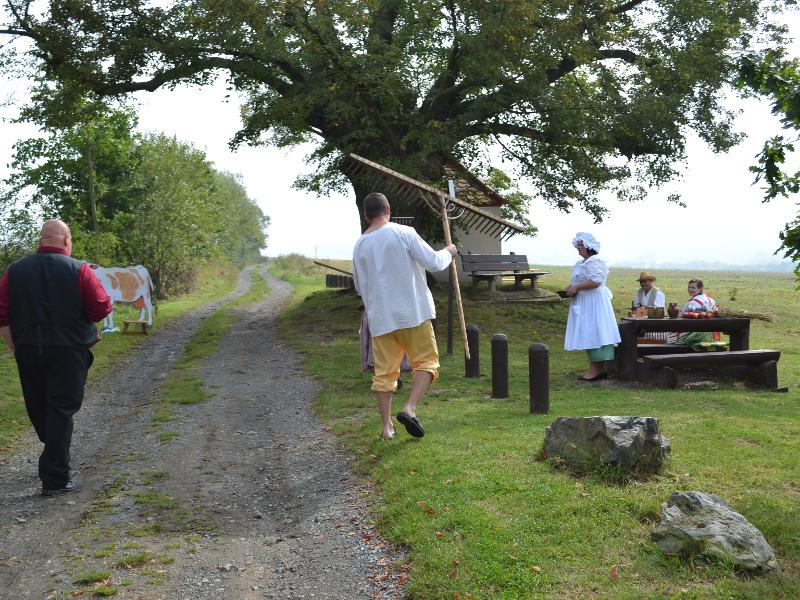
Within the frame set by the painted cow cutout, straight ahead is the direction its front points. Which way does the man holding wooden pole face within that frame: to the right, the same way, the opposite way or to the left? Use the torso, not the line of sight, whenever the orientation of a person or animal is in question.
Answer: to the right

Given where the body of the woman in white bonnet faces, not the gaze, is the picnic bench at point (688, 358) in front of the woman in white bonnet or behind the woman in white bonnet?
behind

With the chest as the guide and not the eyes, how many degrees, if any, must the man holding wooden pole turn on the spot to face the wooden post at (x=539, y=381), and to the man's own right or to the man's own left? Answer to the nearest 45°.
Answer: approximately 45° to the man's own right

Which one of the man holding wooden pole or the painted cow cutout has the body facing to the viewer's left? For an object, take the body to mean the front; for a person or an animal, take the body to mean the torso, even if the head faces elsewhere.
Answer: the painted cow cutout

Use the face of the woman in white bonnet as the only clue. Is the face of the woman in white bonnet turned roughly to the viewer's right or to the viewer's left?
to the viewer's left

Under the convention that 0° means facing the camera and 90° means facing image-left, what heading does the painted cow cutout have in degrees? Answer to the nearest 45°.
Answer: approximately 90°

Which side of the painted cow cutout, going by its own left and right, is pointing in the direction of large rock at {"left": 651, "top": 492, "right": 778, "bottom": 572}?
left

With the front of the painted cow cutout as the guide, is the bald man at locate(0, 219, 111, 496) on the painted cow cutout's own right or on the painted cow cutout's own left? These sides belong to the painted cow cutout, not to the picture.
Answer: on the painted cow cutout's own left

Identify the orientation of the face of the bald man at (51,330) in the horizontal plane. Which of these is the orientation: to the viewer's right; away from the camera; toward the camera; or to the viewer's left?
away from the camera

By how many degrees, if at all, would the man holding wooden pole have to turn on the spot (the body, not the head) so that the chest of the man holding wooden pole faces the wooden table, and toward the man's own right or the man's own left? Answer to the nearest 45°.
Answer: approximately 45° to the man's own right

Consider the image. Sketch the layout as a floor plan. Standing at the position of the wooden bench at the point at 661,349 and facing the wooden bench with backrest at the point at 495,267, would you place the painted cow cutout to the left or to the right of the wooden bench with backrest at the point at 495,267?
left

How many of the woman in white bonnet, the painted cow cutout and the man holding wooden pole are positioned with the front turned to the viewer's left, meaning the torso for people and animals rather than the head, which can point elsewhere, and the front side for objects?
2

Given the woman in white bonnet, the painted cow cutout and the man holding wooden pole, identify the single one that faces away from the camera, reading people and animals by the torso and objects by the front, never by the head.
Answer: the man holding wooden pole

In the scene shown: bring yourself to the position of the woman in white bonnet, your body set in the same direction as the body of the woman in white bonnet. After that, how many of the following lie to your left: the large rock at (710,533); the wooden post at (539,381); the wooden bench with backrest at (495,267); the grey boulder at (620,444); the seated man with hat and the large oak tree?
3

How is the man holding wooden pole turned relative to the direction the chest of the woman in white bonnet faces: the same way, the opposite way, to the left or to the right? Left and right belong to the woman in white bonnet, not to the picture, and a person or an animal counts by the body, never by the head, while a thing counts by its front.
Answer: to the right

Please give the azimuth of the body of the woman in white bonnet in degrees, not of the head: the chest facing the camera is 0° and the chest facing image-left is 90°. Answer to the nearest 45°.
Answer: approximately 90°

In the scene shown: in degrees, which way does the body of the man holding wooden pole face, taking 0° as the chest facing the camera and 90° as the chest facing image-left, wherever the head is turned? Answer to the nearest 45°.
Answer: approximately 180°

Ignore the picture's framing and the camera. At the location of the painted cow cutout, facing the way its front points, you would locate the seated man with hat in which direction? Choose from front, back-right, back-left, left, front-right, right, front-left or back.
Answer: back-left
